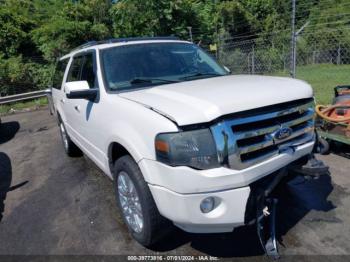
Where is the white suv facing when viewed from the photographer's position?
facing the viewer and to the right of the viewer

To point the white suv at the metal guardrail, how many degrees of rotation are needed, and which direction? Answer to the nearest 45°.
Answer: approximately 180°

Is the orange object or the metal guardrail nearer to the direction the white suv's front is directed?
the orange object

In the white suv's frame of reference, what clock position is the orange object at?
The orange object is roughly at 9 o'clock from the white suv.

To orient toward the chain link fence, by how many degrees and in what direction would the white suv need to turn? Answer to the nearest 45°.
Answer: approximately 90° to its left

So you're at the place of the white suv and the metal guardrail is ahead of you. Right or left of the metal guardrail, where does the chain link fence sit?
right
